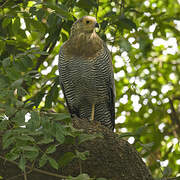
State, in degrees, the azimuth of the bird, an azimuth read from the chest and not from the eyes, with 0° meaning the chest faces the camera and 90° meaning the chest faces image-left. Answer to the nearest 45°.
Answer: approximately 0°
